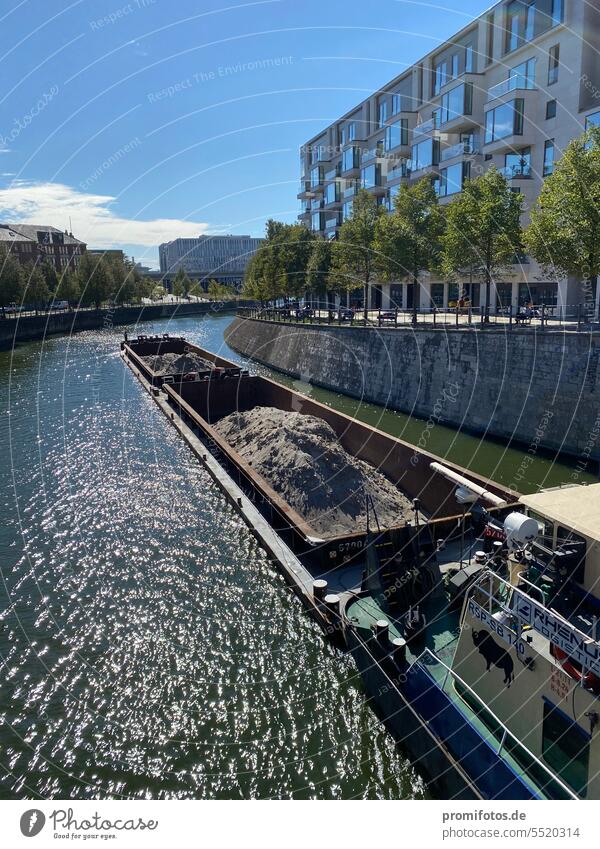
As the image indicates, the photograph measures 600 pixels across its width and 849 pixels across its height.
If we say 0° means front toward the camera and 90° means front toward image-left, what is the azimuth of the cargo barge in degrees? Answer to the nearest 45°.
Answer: approximately 135°

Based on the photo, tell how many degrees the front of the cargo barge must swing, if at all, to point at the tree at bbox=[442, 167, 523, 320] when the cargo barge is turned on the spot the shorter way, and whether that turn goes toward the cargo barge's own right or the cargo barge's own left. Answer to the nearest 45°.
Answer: approximately 45° to the cargo barge's own right

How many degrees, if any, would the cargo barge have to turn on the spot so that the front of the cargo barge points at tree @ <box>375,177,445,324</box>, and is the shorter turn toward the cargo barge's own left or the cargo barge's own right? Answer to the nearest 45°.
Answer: approximately 45° to the cargo barge's own right

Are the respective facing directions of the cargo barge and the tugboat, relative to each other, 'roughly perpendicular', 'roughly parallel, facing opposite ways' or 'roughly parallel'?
roughly parallel

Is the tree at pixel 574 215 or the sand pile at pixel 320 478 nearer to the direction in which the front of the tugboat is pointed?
the sand pile

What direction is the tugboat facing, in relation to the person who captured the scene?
facing away from the viewer and to the left of the viewer

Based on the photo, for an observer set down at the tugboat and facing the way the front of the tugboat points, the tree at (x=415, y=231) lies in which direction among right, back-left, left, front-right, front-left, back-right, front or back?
front-right

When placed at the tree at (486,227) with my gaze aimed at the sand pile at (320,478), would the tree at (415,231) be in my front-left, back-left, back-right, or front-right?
back-right

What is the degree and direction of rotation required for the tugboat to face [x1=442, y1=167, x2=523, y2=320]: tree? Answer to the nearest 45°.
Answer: approximately 45° to its right
